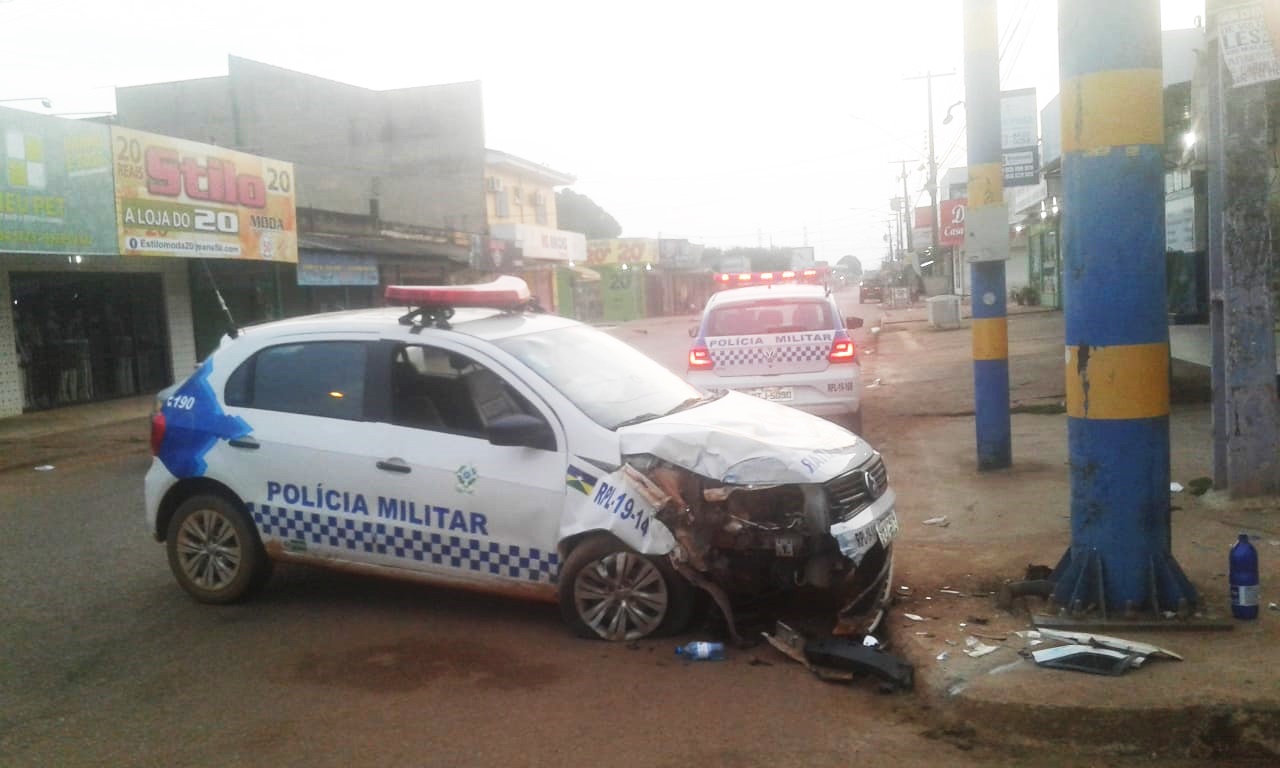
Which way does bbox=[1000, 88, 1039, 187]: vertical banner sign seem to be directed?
toward the camera

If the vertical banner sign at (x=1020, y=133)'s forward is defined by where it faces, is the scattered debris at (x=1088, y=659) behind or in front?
in front

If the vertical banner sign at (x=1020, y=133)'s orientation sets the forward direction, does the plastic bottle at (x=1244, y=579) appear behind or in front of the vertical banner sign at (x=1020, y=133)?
in front

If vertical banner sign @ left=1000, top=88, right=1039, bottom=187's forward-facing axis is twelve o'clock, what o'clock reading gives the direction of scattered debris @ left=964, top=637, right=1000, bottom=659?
The scattered debris is roughly at 12 o'clock from the vertical banner sign.

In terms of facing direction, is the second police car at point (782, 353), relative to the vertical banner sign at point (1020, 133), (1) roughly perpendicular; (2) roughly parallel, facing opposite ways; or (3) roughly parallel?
roughly parallel, facing opposite ways

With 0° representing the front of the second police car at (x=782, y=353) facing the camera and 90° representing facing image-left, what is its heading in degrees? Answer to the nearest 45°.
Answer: approximately 180°

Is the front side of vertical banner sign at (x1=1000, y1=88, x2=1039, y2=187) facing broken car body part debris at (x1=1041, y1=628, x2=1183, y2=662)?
yes

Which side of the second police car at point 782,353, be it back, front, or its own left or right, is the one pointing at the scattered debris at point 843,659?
back

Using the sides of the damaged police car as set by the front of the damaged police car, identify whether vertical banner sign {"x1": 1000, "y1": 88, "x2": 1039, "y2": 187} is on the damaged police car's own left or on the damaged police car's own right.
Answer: on the damaged police car's own left

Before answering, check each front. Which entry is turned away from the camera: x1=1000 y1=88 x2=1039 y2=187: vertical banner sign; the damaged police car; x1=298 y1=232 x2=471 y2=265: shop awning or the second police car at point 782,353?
the second police car

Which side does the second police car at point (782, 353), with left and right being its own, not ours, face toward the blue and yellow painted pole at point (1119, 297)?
back

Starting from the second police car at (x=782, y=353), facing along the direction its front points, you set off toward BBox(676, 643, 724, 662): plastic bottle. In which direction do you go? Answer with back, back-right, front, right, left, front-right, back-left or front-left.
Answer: back

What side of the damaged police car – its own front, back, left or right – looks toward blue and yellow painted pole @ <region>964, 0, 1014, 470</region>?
left

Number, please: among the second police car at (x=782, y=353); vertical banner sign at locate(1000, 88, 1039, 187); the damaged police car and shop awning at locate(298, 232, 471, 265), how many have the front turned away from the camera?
1

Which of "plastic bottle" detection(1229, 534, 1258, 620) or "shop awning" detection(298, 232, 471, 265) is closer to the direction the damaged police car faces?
the plastic bottle

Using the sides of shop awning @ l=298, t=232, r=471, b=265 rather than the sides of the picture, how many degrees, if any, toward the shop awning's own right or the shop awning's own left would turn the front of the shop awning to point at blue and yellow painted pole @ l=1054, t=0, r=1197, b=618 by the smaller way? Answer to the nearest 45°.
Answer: approximately 45° to the shop awning's own right
